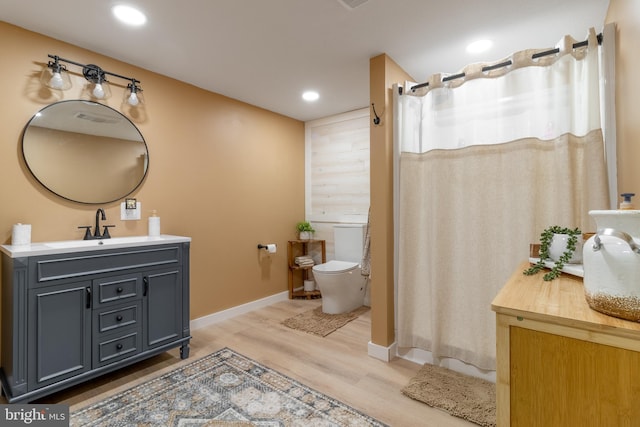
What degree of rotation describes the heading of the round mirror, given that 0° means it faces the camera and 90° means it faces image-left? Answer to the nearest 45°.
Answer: approximately 0°

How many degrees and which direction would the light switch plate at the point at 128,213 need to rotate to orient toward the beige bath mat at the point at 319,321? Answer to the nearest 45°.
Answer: approximately 90° to its left

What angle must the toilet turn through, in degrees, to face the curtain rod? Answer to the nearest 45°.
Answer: approximately 90° to its left

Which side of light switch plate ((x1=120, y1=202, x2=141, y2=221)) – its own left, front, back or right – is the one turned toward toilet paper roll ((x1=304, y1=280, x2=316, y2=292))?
left

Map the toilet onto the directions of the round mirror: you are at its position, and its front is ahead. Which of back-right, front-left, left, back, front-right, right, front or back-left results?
left

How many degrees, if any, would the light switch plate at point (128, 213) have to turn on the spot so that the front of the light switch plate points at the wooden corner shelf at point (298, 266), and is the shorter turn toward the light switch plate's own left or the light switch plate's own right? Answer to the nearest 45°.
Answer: approximately 90° to the light switch plate's own left

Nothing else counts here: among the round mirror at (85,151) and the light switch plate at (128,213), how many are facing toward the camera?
2

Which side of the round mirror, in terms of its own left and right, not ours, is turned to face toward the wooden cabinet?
front
